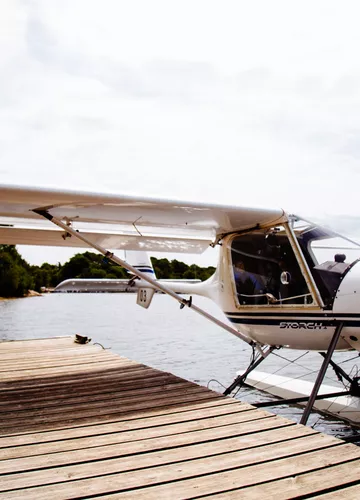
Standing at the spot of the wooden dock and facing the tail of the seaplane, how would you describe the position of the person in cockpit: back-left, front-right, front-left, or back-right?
front-right

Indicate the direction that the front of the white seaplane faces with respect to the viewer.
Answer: facing the viewer and to the right of the viewer

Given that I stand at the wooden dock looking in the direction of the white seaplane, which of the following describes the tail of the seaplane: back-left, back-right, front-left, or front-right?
front-left

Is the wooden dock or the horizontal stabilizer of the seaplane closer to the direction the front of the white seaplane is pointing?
the wooden dock

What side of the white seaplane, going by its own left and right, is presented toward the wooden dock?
right
